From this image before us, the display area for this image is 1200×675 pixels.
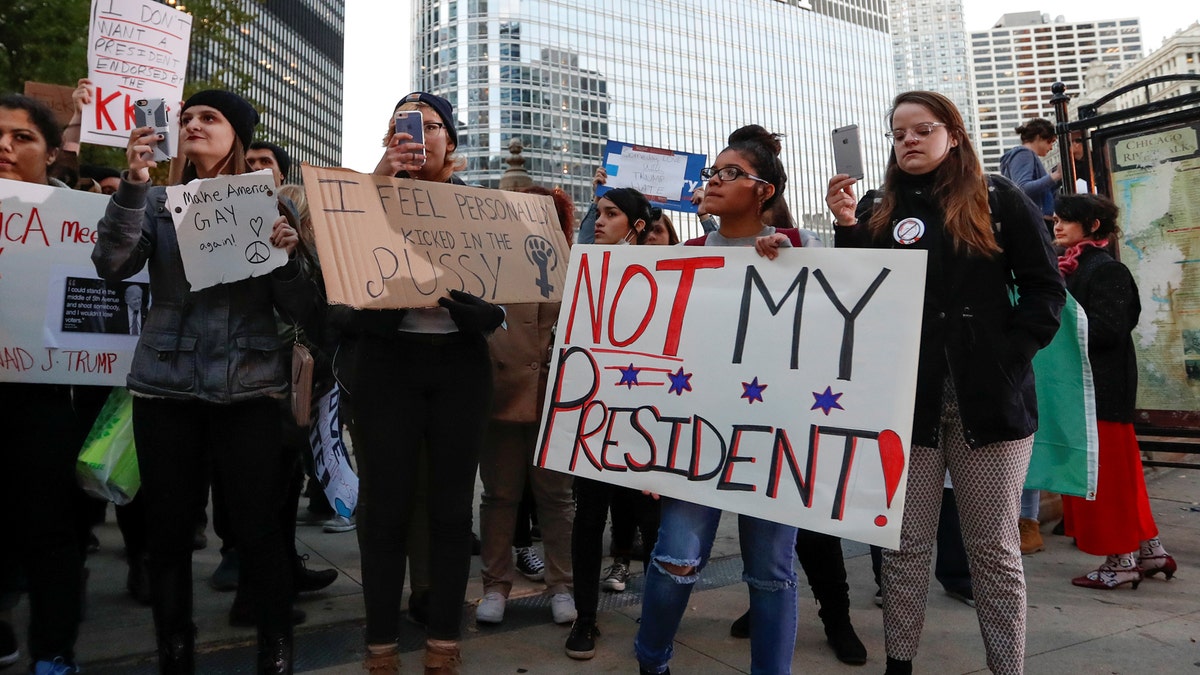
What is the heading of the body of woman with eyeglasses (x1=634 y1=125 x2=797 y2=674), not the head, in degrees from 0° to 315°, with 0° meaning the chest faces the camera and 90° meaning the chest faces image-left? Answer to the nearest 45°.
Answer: approximately 45°

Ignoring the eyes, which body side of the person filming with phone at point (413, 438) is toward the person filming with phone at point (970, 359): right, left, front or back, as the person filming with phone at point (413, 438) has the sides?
left

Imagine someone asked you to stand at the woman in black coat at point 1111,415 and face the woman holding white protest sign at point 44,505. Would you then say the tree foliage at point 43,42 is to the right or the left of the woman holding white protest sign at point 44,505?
right

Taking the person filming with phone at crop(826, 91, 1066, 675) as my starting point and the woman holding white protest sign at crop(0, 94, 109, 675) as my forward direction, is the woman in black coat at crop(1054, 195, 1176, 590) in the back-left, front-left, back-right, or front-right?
back-right

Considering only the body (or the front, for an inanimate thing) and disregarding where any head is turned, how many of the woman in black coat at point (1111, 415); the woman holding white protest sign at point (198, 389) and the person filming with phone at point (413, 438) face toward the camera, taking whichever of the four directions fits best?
2

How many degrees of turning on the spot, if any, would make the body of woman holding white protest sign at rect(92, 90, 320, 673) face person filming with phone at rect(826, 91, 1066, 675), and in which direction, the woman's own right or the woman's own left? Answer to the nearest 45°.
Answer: approximately 45° to the woman's own left

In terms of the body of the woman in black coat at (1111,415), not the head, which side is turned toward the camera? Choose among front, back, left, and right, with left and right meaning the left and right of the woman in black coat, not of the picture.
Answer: left

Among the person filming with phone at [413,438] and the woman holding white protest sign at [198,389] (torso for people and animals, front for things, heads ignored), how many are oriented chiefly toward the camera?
2
